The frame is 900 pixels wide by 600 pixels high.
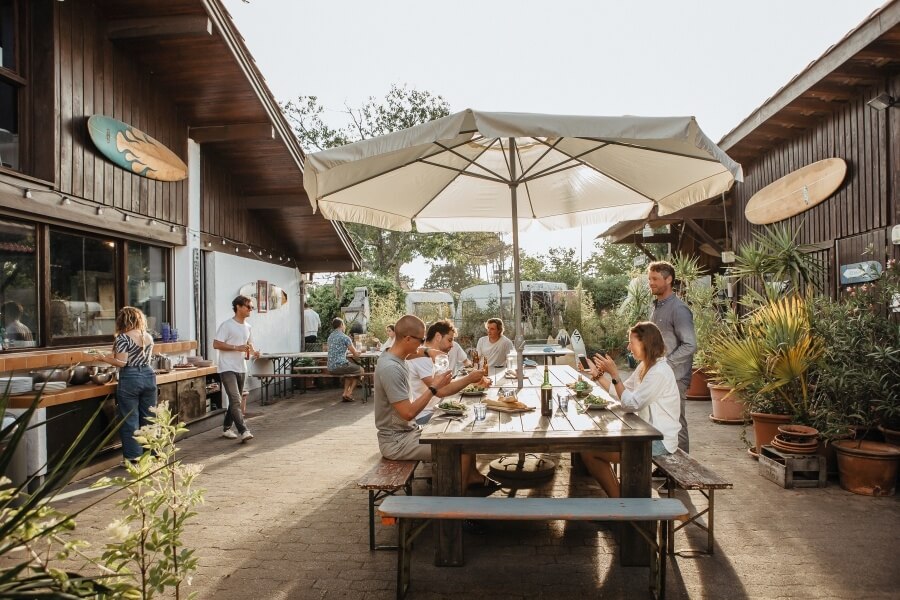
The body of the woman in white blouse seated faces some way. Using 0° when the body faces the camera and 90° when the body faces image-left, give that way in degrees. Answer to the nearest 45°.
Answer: approximately 90°

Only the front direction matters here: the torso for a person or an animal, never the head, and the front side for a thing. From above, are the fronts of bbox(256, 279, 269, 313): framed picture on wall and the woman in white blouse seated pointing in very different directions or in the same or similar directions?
very different directions

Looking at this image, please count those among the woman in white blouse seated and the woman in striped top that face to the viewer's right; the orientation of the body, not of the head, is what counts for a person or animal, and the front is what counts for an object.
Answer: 0

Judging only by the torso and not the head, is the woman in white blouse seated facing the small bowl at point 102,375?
yes

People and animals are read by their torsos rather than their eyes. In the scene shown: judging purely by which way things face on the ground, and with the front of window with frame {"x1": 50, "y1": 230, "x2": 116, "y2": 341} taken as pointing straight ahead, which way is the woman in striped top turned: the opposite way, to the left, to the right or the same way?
the opposite way

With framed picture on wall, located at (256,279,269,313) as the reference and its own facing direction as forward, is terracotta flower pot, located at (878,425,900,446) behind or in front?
in front

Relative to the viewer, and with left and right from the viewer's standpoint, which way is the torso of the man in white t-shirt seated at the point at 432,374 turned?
facing to the right of the viewer

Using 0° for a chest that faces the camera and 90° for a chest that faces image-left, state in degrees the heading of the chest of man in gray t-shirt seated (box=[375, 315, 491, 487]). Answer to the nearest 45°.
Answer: approximately 270°

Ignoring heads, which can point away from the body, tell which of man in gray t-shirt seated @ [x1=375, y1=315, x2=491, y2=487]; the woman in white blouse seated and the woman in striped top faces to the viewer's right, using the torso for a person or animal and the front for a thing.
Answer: the man in gray t-shirt seated

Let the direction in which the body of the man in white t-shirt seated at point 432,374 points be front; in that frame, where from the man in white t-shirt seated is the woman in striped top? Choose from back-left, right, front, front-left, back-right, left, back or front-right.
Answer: back

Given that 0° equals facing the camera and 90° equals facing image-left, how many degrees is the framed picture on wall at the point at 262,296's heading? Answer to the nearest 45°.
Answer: approximately 315°

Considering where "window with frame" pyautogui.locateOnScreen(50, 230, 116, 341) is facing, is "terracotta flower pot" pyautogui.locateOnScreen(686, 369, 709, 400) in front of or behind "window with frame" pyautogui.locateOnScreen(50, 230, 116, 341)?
in front

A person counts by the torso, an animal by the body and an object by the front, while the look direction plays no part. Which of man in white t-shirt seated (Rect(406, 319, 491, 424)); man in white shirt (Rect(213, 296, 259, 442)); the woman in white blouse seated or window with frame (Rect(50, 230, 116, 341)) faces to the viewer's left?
the woman in white blouse seated

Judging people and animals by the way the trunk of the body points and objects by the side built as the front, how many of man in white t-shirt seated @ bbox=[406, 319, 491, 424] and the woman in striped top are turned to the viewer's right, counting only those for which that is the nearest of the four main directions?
1

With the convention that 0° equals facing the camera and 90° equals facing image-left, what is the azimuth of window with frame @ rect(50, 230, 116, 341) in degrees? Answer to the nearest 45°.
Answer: approximately 315°

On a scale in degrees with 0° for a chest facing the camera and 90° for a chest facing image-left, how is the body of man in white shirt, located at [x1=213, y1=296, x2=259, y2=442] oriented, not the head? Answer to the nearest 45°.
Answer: approximately 315°

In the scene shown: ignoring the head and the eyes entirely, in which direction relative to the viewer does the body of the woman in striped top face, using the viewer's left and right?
facing away from the viewer and to the left of the viewer

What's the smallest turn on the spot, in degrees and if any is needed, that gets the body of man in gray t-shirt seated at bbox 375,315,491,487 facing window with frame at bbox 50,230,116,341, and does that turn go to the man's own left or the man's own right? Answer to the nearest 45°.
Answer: approximately 135° to the man's own left
